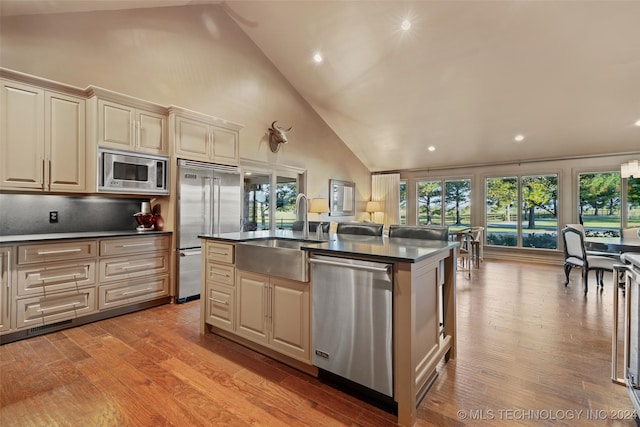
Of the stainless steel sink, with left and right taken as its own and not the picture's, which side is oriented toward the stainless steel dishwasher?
left

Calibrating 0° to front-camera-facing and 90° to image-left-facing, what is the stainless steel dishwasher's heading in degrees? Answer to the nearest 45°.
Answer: approximately 45°

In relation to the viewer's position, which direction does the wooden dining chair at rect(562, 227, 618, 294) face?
facing away from the viewer and to the right of the viewer

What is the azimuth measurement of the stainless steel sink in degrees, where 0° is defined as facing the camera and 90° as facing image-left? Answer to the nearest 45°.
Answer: approximately 45°

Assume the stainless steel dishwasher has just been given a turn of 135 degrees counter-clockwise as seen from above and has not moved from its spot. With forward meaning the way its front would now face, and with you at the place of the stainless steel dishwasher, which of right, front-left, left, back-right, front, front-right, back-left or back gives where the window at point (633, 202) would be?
front-left

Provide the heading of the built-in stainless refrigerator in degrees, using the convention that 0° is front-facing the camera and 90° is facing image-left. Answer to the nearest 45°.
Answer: approximately 315°

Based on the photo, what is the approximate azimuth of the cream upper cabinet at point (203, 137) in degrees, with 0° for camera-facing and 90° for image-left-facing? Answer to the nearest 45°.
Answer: approximately 315°

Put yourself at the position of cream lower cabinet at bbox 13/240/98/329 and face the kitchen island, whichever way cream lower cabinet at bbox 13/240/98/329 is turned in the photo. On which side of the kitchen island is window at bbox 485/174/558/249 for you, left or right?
left

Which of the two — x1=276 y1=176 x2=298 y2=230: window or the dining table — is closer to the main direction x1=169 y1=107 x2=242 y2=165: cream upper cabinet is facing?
the dining table

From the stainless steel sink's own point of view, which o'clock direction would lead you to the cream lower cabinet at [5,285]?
The cream lower cabinet is roughly at 2 o'clock from the stainless steel sink.

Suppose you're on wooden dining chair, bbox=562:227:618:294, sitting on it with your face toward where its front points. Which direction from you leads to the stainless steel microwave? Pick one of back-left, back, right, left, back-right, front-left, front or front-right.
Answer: back

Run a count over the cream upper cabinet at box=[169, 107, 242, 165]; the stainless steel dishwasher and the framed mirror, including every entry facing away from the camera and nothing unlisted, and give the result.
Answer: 0

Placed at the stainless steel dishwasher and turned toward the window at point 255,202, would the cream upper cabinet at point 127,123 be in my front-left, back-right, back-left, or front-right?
front-left

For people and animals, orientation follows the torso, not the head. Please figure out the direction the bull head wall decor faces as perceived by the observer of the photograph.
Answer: facing the viewer and to the right of the viewer

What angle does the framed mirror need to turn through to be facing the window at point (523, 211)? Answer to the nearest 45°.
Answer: approximately 45° to its left

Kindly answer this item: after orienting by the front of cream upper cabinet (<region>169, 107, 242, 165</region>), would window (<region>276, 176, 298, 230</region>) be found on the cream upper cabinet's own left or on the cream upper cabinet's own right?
on the cream upper cabinet's own left

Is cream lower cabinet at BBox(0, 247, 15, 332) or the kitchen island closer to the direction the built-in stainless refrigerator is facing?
the kitchen island

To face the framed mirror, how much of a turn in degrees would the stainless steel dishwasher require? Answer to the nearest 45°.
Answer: approximately 135° to its right
